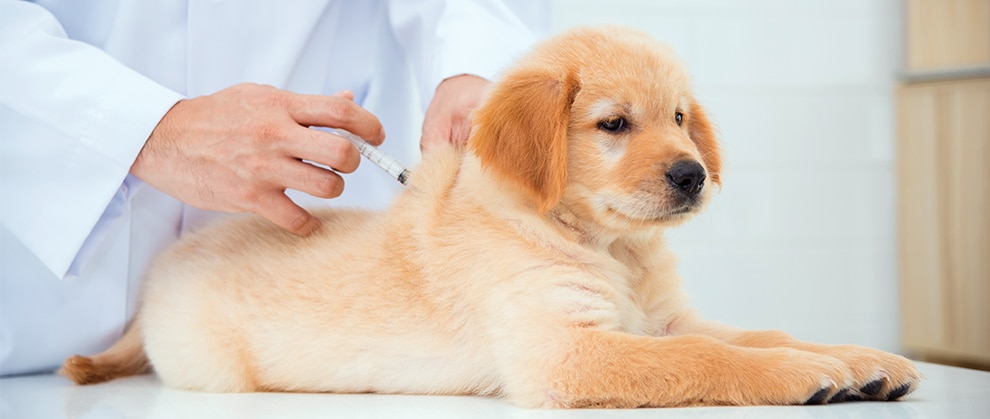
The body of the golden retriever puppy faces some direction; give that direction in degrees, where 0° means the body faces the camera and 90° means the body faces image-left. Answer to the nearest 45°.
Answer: approximately 270°
